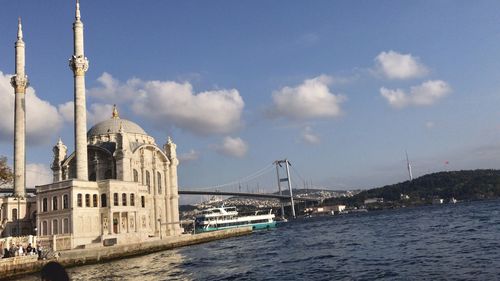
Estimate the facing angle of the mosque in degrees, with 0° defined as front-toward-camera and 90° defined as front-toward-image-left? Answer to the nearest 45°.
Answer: approximately 45°
